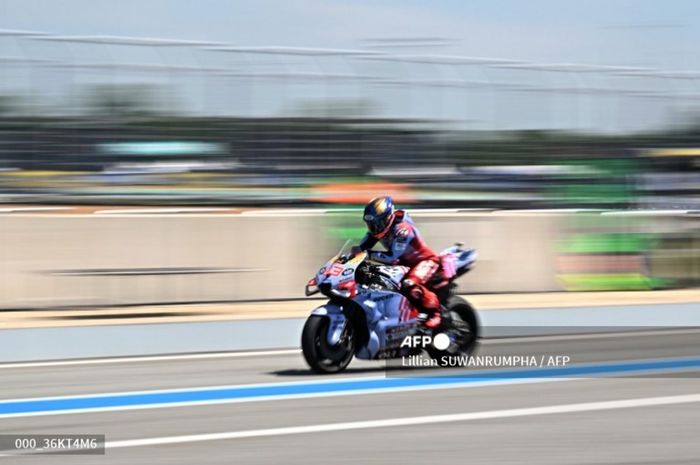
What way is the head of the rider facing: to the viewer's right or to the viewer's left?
to the viewer's left

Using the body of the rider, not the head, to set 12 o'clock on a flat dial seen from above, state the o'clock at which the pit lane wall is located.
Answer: The pit lane wall is roughly at 4 o'clock from the rider.

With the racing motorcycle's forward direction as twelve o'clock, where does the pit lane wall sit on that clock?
The pit lane wall is roughly at 4 o'clock from the racing motorcycle.

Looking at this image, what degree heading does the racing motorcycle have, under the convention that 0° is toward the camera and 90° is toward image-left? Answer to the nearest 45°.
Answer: approximately 45°

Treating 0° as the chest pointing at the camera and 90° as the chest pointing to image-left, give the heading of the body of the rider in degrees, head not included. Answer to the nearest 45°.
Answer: approximately 45°
